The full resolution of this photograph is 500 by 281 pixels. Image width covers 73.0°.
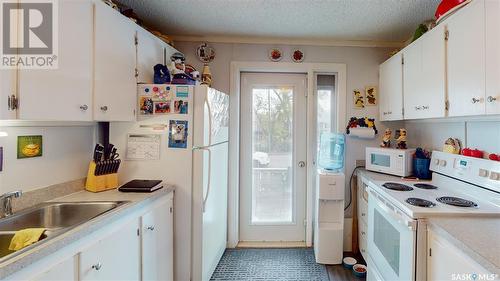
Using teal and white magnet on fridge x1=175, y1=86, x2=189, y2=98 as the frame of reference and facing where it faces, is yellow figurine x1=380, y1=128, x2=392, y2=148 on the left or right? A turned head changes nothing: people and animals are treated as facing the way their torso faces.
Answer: on its left

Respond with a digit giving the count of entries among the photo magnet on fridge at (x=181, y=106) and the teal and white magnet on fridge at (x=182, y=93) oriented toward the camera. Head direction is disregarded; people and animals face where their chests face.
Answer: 2

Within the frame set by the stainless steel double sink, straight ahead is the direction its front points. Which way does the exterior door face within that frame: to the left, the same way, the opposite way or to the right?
to the right

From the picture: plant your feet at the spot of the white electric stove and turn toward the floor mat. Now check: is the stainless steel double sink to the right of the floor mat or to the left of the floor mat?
left

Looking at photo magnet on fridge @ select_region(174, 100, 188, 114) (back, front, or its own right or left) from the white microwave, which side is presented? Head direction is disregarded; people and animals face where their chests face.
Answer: left

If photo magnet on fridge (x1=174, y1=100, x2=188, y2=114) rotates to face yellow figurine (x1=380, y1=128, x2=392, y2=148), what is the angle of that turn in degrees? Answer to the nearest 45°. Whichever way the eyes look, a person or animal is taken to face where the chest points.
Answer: approximately 90° to its left

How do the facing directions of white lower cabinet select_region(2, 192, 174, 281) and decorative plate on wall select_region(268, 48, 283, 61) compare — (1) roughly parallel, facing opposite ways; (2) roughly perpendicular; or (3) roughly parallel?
roughly perpendicular

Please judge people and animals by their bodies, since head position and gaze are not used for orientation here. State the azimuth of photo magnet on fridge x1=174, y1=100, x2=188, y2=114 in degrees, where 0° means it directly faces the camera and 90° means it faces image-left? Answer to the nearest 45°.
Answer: approximately 0°

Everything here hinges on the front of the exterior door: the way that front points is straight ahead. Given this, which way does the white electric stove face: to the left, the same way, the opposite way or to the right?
to the right

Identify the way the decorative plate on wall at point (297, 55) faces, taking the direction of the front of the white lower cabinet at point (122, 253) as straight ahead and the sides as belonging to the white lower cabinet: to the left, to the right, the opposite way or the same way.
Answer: to the right
